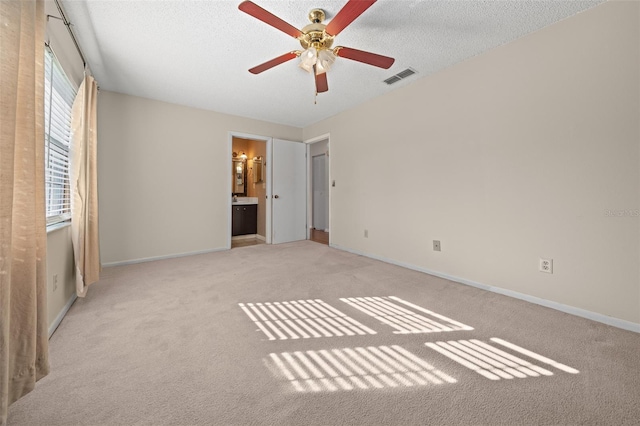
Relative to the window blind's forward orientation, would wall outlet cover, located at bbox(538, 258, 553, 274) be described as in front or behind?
in front

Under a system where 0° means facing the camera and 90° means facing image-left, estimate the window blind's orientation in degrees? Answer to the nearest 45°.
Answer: approximately 270°

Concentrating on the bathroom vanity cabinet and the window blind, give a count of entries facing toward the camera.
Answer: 1

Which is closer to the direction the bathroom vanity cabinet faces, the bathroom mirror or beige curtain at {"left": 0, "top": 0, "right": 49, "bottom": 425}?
the beige curtain

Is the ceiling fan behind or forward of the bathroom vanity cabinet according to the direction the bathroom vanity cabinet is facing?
forward

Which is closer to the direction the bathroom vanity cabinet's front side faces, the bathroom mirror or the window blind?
the window blind

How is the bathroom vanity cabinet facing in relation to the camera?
toward the camera

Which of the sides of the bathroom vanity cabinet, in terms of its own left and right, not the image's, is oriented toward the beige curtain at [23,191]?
front

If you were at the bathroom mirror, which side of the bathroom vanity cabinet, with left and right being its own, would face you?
back

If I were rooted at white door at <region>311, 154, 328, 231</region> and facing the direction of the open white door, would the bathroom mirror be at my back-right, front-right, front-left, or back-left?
front-right
